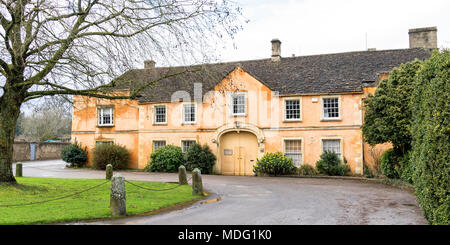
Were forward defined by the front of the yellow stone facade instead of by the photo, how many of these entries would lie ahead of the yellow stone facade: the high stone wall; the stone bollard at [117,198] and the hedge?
2

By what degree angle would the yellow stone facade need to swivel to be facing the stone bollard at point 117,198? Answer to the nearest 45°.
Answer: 0° — it already faces it

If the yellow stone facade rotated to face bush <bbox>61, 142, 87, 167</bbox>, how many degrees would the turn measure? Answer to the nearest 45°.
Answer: approximately 90° to its right

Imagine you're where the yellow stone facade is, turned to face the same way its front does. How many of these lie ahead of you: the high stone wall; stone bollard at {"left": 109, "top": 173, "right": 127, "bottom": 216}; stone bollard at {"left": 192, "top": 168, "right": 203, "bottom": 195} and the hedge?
3

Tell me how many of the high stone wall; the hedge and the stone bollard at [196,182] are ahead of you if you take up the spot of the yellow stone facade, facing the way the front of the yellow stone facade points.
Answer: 2

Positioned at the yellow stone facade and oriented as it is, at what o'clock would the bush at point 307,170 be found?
The bush is roughly at 10 o'clock from the yellow stone facade.

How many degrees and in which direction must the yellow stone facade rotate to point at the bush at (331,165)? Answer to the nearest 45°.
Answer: approximately 45° to its left

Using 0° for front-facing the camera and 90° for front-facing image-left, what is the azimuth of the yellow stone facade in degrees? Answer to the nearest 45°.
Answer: approximately 0°

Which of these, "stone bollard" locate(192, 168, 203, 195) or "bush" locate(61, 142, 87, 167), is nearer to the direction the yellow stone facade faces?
the stone bollard
